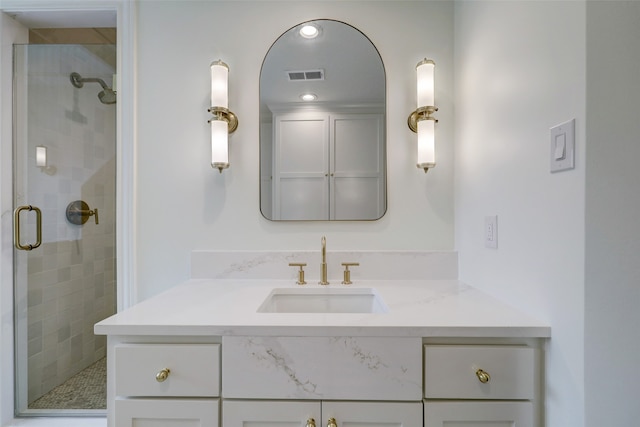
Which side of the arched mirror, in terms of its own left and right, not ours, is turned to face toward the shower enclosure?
right

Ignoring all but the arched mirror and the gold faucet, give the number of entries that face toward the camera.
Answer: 2

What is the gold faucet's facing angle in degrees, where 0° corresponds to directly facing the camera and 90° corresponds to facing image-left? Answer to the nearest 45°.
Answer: approximately 0°

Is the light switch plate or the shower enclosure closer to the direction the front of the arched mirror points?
the light switch plate

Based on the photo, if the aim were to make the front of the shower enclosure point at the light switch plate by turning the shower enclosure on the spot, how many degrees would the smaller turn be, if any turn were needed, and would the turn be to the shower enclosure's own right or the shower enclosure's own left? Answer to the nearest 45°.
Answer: approximately 45° to the shower enclosure's own left

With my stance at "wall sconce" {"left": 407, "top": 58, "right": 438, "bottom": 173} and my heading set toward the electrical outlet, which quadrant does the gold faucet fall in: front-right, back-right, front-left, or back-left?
back-right

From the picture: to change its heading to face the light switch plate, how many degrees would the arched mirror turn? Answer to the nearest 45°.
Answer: approximately 45° to its left

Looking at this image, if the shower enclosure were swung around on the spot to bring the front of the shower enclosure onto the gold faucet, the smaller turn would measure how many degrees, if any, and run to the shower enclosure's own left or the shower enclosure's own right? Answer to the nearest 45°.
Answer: approximately 45° to the shower enclosure's own left

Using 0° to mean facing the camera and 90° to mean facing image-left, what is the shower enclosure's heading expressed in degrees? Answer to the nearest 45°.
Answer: approximately 0°
